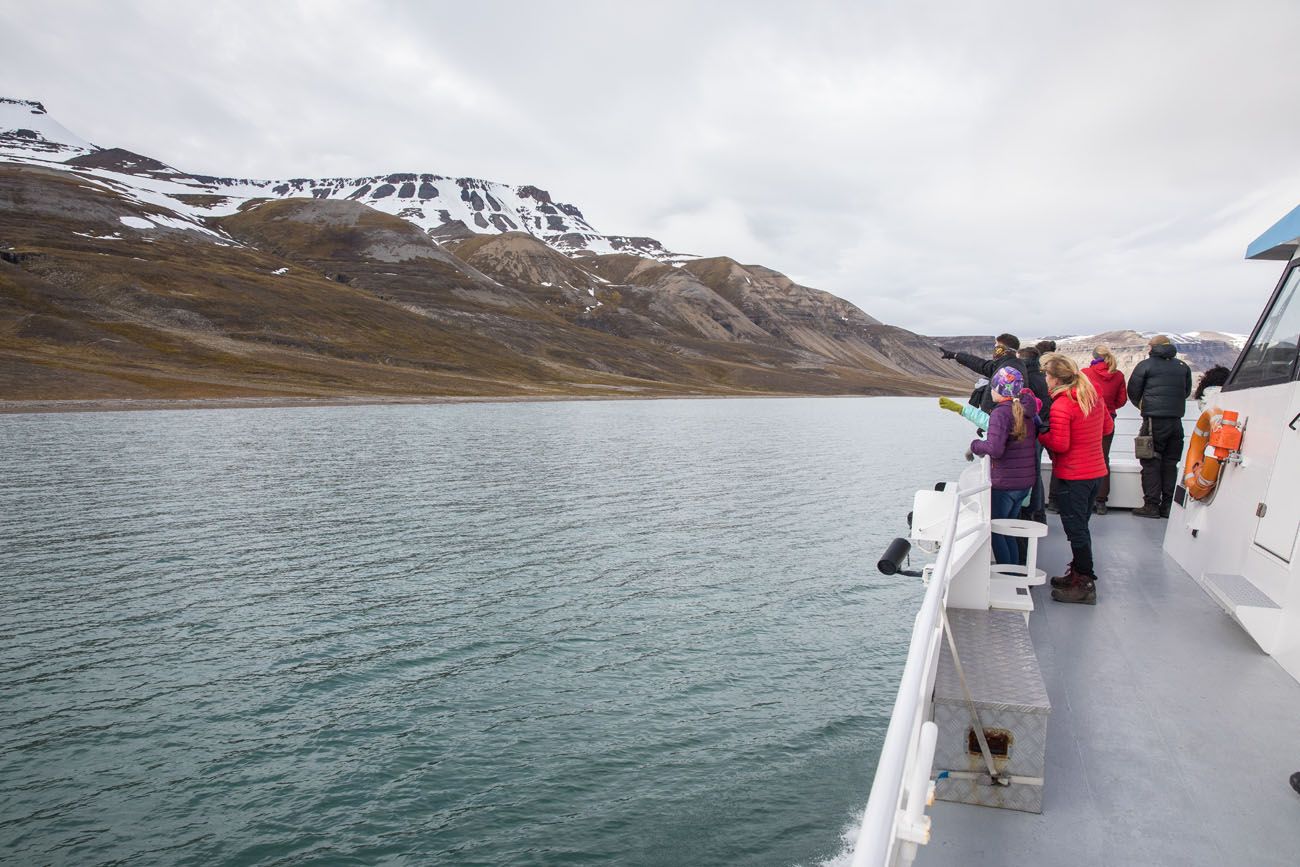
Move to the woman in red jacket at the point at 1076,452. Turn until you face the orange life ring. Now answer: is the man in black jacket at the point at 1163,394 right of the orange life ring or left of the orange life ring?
left

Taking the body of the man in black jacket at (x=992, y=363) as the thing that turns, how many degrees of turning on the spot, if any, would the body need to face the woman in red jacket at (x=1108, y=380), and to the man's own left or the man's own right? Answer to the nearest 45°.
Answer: approximately 135° to the man's own right

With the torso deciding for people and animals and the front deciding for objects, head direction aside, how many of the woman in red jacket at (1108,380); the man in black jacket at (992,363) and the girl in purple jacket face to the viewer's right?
0

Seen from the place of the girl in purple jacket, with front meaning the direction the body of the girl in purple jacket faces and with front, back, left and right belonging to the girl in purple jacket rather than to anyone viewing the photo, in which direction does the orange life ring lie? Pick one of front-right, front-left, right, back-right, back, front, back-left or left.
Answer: right

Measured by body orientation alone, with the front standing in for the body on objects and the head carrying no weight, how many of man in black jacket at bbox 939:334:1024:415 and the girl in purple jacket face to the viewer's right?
0

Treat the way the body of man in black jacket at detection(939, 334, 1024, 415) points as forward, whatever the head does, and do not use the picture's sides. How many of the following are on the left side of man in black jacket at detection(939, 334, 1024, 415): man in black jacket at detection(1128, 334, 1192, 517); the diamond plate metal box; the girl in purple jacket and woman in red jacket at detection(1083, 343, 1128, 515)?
2

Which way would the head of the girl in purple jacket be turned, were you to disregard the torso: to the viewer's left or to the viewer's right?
to the viewer's left

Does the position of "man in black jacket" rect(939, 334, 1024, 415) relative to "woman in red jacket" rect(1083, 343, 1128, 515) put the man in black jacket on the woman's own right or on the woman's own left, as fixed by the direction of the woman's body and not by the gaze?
on the woman's own left

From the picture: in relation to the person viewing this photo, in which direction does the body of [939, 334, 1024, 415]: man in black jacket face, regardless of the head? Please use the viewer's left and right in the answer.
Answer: facing to the left of the viewer

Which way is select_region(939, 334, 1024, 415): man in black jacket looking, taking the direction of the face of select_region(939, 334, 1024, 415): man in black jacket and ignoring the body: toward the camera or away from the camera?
away from the camera

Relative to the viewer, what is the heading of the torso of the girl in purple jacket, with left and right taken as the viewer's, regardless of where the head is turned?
facing away from the viewer and to the left of the viewer

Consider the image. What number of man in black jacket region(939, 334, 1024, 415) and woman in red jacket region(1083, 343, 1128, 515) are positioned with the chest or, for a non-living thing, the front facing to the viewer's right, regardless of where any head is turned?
0

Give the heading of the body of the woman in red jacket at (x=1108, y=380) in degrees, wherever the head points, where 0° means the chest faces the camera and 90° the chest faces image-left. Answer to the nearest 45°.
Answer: approximately 135°

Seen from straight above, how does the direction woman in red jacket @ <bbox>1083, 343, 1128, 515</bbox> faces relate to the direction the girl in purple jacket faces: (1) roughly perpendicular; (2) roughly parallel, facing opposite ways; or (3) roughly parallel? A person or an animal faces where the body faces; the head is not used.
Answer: roughly parallel

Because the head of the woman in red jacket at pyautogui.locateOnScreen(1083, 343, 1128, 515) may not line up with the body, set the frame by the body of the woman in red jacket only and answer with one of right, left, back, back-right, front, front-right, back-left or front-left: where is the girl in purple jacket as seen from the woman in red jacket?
back-left

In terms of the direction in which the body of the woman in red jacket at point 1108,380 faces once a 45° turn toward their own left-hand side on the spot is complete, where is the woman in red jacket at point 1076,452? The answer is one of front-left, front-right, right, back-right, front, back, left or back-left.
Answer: left

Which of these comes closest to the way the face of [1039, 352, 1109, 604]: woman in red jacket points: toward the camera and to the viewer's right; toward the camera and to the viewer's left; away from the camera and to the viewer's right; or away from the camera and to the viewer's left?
away from the camera and to the viewer's left
